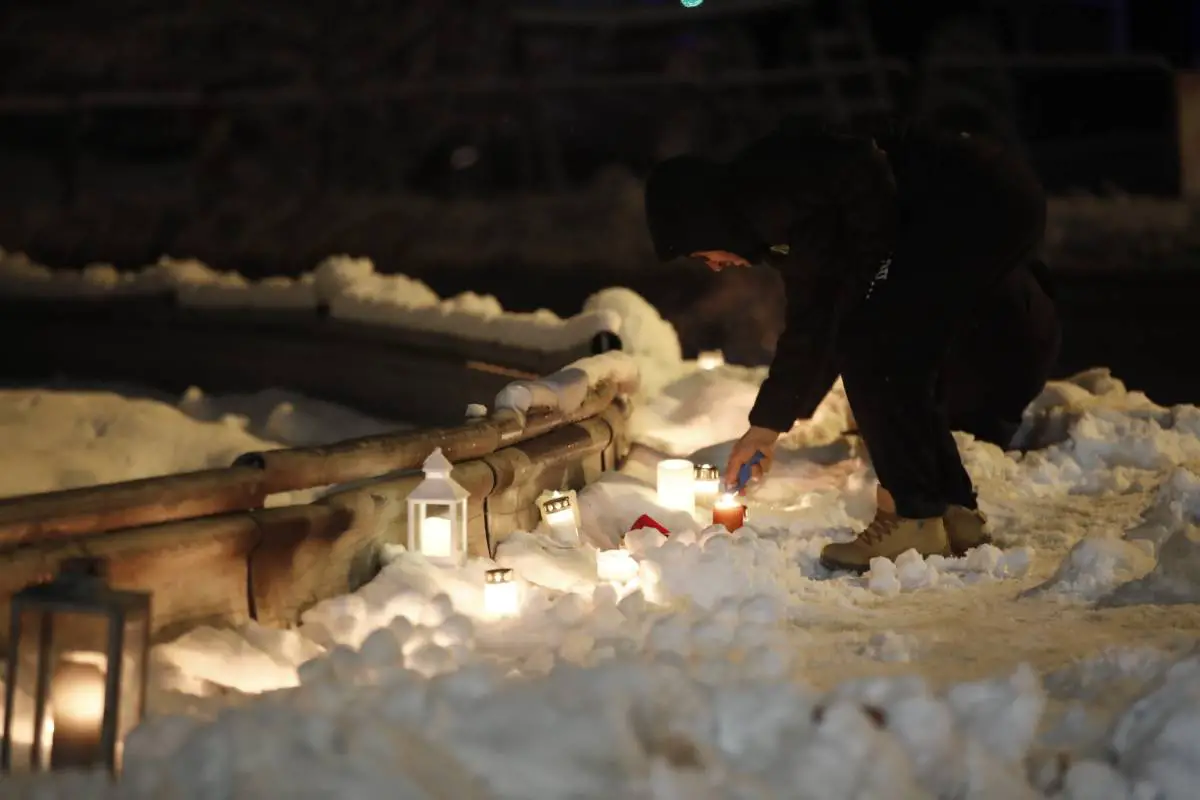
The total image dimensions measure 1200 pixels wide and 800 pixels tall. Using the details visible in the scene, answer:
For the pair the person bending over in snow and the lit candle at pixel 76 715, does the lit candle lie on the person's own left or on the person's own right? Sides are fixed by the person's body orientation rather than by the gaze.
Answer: on the person's own left

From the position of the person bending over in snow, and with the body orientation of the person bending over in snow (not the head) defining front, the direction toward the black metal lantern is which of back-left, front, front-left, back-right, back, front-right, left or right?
front-left

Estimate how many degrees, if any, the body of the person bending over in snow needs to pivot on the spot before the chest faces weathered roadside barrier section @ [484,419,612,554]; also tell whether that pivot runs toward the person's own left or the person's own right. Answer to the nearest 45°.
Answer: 0° — they already face it

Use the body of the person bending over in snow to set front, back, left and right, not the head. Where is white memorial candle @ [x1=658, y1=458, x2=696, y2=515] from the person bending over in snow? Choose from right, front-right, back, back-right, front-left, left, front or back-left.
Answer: front-right

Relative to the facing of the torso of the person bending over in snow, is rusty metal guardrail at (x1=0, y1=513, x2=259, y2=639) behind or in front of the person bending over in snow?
in front

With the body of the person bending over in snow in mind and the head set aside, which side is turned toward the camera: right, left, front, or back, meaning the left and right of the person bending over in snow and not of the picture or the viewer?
left

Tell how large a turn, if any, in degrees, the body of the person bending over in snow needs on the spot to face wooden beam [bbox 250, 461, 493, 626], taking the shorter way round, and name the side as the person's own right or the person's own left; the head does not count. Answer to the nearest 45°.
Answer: approximately 45° to the person's own left

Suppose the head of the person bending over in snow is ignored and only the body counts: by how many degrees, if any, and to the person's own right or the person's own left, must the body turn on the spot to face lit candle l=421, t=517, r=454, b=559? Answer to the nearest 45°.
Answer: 0° — they already face it
